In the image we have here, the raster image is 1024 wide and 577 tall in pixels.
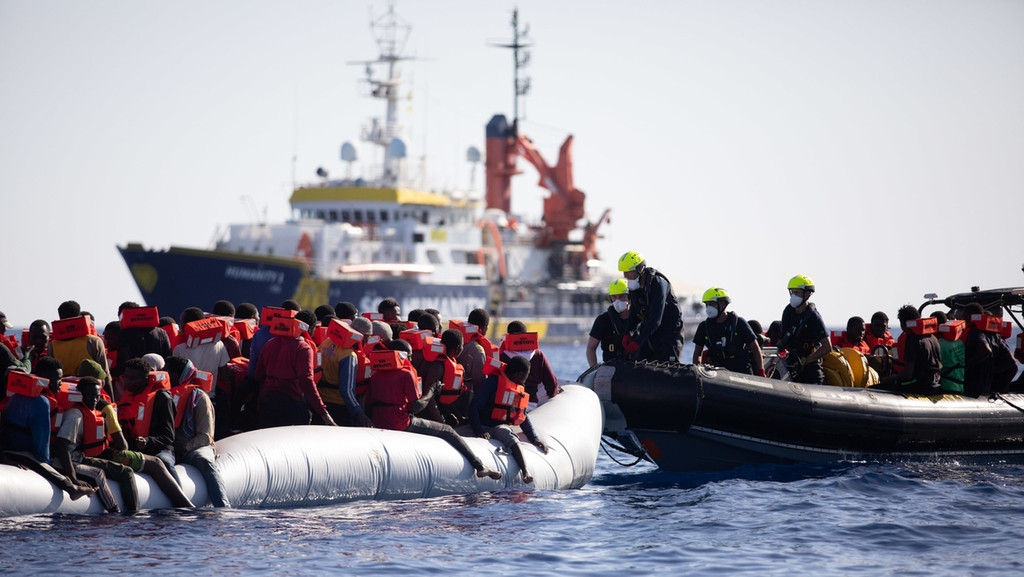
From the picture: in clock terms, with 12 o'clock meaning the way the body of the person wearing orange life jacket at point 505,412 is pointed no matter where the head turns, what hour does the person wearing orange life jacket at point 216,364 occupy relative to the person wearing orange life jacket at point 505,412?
the person wearing orange life jacket at point 216,364 is roughly at 4 o'clock from the person wearing orange life jacket at point 505,412.

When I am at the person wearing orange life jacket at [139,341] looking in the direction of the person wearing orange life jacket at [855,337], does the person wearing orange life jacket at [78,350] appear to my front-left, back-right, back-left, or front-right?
back-right

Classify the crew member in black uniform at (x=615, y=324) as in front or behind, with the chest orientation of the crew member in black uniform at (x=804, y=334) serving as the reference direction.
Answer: in front

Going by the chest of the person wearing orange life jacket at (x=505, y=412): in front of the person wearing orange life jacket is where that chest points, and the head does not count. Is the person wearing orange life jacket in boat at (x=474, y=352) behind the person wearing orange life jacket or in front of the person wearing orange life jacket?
behind

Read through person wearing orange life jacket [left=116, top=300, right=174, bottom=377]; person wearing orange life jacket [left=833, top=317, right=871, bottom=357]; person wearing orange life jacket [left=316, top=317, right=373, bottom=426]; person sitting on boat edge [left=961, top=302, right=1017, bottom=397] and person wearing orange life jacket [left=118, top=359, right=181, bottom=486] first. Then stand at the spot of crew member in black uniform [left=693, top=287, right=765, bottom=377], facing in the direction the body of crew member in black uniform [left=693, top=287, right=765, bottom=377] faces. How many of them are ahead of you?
3

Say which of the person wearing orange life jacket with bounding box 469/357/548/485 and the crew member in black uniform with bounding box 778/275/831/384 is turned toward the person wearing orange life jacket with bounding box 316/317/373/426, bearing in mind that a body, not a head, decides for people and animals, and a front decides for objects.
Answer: the crew member in black uniform

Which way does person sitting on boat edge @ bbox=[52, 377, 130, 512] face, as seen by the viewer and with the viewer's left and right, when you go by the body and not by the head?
facing the viewer and to the right of the viewer

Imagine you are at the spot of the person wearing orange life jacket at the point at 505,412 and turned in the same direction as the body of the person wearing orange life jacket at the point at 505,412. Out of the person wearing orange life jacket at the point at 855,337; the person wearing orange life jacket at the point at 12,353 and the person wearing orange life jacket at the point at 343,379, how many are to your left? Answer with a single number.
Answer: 1

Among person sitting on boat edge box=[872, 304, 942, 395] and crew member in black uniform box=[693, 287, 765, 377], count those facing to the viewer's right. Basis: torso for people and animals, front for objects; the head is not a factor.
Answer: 0

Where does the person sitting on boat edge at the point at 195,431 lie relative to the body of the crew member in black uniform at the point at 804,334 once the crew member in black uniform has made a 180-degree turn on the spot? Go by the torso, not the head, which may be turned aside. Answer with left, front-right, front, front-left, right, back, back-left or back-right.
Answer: back

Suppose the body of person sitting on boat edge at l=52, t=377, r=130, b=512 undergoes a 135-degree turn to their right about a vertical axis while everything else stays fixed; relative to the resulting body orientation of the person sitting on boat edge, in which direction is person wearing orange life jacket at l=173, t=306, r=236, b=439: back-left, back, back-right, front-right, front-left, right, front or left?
back-right
